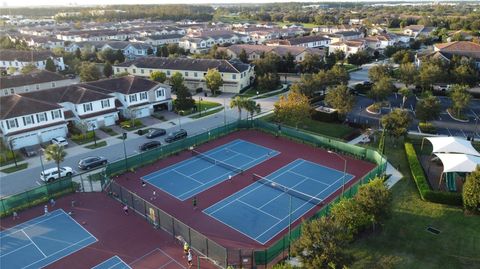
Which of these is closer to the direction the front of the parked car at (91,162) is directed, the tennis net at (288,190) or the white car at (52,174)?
the tennis net

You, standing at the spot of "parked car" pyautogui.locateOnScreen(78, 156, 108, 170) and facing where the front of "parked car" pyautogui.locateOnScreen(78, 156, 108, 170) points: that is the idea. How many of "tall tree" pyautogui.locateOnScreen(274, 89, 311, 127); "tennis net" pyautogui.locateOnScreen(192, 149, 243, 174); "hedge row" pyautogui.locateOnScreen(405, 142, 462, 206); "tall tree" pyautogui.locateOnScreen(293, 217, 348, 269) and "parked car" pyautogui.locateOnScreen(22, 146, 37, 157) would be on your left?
1

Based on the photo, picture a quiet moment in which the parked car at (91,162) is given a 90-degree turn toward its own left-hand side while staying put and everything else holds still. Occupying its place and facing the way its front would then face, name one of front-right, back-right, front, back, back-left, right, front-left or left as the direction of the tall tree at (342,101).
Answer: back-right

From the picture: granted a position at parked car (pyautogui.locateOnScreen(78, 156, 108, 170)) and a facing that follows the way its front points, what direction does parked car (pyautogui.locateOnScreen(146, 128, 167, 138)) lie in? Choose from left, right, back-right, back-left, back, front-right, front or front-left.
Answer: front

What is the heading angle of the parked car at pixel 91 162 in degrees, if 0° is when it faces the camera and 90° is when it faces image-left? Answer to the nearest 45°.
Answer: approximately 225°

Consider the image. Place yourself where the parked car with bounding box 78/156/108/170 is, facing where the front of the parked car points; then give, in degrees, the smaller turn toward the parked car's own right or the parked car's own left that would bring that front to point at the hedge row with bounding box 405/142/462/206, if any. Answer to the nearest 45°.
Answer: approximately 90° to the parked car's own right

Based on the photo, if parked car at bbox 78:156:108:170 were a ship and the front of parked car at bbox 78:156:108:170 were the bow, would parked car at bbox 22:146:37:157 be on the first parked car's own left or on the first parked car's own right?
on the first parked car's own left

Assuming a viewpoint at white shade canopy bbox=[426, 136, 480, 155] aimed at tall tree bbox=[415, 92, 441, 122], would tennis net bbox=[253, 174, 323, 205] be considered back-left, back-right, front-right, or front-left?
back-left

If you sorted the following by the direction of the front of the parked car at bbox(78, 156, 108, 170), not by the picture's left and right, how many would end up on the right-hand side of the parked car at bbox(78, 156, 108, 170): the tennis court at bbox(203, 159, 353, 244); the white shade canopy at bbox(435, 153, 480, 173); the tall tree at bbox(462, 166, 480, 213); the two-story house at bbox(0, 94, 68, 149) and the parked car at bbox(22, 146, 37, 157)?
3

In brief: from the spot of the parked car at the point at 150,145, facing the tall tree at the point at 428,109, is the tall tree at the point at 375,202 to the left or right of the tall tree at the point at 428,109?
right

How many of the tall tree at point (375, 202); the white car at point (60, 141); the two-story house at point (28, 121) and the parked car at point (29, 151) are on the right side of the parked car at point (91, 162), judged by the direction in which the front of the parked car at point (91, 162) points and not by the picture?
1
